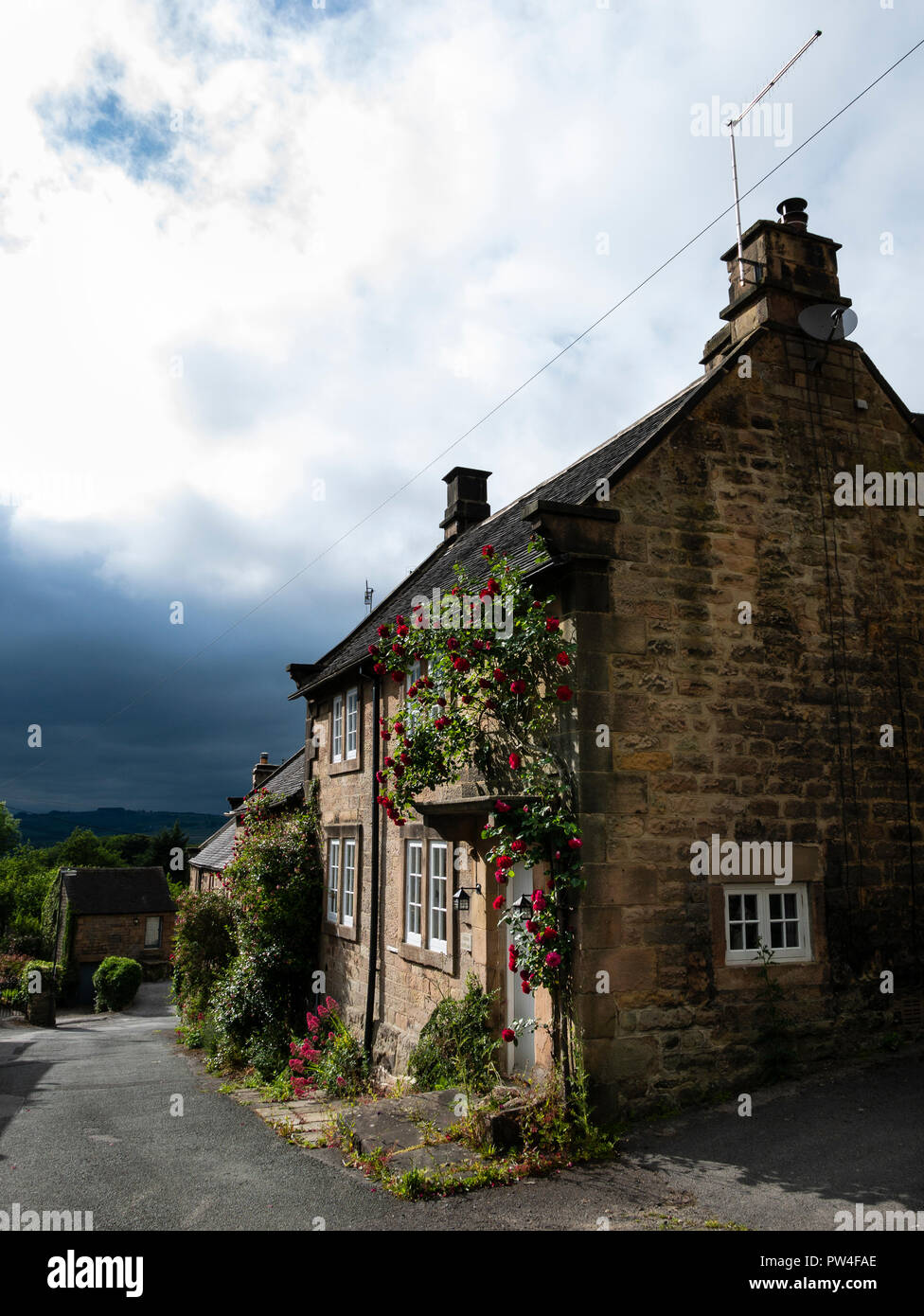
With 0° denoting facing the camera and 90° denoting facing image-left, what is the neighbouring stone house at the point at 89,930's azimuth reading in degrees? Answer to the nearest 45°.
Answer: approximately 0°

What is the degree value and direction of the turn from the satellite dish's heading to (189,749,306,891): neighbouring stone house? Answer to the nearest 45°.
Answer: approximately 180°

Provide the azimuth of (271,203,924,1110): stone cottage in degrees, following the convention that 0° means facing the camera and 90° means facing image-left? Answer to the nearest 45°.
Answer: approximately 45°

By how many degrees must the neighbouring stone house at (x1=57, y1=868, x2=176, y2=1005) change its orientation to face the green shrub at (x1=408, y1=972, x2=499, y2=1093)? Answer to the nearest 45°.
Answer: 0° — it already faces it

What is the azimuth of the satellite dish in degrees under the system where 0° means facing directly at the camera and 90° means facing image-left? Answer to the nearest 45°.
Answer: approximately 315°
